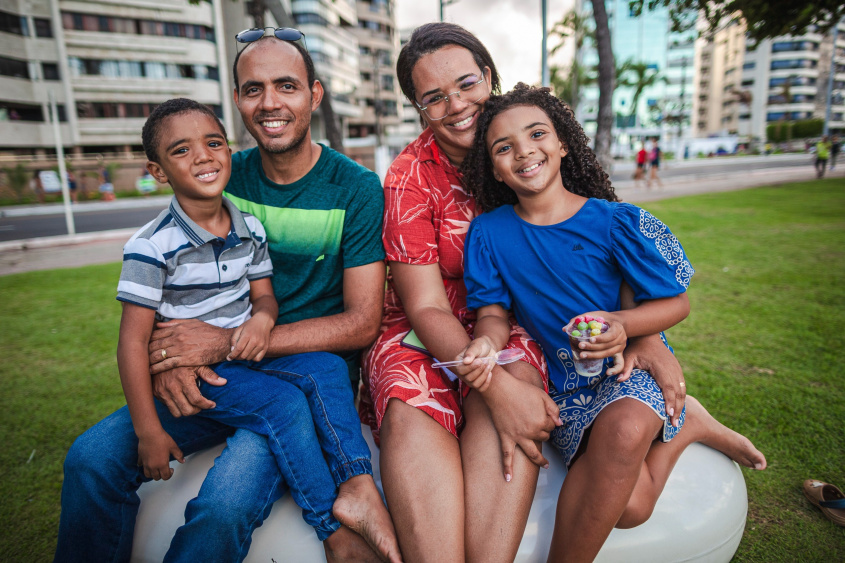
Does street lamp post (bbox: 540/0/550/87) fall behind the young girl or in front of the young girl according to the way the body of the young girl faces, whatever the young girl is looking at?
behind

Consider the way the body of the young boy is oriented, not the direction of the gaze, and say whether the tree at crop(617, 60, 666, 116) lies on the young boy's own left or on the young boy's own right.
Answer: on the young boy's own left

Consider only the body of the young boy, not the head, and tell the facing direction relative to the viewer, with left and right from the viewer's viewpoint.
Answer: facing the viewer and to the right of the viewer

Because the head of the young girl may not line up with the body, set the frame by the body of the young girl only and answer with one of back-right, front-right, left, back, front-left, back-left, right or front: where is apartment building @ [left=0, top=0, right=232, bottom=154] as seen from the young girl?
back-right

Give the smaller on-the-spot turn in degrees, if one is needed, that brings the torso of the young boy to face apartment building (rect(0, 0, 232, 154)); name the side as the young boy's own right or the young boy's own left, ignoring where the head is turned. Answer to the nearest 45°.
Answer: approximately 135° to the young boy's own left

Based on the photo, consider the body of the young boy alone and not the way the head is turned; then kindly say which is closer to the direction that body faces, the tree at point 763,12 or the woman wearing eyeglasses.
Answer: the woman wearing eyeglasses

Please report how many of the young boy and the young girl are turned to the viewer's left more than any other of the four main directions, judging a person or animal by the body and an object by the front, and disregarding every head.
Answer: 0

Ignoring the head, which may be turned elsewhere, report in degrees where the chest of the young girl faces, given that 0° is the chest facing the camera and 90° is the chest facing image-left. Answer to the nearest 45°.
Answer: approximately 0°

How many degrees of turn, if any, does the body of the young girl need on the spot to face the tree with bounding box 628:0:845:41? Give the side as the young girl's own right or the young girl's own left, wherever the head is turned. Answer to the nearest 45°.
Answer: approximately 180°

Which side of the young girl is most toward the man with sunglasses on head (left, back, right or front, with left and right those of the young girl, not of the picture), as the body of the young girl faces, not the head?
right

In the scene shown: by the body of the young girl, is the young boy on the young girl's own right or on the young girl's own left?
on the young girl's own right
